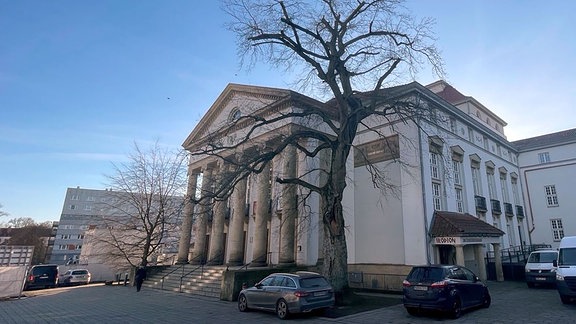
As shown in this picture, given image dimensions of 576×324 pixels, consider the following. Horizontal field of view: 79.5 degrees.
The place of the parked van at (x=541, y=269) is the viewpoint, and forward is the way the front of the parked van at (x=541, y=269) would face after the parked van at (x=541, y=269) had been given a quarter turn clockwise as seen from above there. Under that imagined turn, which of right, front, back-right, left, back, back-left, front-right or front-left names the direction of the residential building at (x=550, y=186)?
right

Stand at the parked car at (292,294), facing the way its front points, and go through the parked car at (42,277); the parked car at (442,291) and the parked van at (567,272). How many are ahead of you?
1

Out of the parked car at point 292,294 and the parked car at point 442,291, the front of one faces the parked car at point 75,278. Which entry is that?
the parked car at point 292,294

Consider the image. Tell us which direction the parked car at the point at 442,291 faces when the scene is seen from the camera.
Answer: facing away from the viewer and to the right of the viewer

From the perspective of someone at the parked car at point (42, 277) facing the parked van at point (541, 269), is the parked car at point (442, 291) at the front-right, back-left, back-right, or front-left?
front-right

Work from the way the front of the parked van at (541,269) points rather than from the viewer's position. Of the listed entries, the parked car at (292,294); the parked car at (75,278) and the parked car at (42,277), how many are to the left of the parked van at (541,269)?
0

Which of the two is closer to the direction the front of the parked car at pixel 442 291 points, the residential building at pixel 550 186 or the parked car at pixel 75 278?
the residential building

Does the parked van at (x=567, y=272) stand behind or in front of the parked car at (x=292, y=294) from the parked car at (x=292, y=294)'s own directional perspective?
behind

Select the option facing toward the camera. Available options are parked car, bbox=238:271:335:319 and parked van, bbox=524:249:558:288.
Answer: parked van, bbox=524:249:558:288

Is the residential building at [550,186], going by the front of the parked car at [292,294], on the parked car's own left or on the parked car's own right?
on the parked car's own right

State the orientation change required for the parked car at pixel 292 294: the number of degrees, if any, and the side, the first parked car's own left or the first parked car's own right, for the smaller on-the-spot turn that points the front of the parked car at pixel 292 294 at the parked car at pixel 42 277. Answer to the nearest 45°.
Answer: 0° — it already faces it

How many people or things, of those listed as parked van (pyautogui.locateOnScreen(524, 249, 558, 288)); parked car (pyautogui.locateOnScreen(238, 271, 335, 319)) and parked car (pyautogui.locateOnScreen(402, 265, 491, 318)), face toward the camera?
1

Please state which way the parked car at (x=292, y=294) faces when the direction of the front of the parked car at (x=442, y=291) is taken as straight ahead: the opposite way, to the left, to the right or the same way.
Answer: to the left

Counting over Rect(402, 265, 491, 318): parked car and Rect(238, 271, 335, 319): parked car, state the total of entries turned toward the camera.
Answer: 0

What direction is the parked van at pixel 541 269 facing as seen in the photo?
toward the camera

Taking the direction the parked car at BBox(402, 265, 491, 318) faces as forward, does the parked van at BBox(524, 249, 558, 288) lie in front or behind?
in front

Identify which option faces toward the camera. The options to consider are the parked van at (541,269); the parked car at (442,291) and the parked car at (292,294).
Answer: the parked van at (541,269)

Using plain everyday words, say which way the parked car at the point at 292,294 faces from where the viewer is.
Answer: facing away from the viewer and to the left of the viewer

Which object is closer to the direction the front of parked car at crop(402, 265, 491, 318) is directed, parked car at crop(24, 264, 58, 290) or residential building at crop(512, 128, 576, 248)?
the residential building

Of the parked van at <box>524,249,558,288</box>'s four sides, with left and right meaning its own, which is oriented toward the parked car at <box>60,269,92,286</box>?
right
